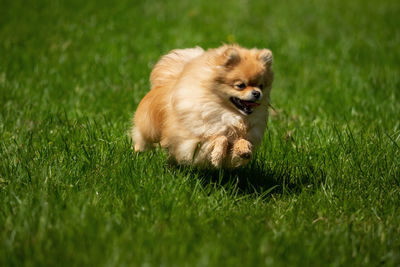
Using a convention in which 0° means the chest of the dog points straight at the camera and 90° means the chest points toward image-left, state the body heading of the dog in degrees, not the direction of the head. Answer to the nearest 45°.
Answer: approximately 315°
